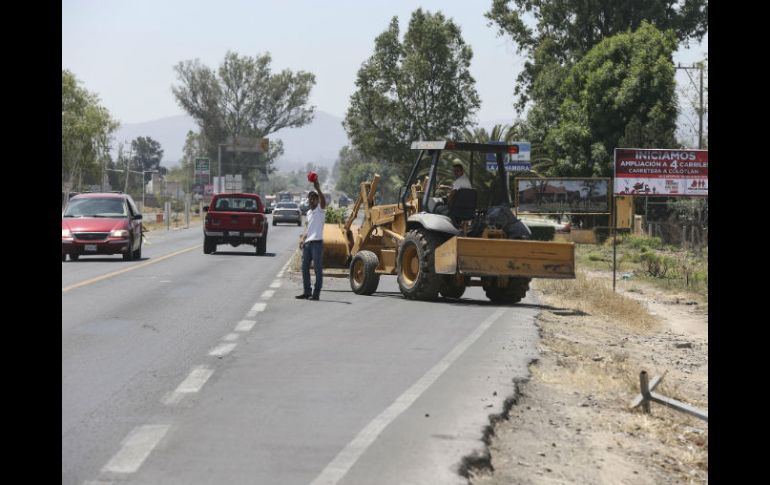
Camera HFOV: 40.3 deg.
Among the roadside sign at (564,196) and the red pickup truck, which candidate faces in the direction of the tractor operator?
the roadside sign

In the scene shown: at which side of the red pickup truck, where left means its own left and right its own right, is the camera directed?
back

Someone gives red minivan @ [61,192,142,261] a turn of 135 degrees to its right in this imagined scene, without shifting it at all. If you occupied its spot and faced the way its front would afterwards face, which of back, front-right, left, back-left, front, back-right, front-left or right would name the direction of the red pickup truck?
right

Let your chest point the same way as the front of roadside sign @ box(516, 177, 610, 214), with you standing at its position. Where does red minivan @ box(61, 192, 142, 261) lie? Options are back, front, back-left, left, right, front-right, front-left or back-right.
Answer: front-right

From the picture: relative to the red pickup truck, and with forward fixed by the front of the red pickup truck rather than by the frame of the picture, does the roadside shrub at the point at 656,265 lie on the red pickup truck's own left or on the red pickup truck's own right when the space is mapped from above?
on the red pickup truck's own right

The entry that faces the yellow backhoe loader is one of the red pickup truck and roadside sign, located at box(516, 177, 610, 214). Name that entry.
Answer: the roadside sign

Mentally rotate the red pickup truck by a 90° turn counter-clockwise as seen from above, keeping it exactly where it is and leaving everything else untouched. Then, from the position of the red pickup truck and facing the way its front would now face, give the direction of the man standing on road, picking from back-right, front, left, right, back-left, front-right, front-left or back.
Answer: left

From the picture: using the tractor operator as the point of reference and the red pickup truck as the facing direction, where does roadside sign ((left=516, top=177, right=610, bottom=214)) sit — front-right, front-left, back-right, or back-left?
front-right

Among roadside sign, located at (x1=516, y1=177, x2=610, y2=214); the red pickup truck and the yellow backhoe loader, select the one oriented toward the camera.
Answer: the roadside sign

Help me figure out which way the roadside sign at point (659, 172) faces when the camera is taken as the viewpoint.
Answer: facing the viewer

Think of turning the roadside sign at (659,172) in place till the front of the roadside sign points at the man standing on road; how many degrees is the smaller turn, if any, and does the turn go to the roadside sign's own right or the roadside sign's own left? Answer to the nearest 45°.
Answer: approximately 45° to the roadside sign's own right

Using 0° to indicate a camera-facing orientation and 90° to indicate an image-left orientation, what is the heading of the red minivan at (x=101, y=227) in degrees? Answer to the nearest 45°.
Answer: approximately 0°

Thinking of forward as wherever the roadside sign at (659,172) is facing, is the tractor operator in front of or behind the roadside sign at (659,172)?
in front

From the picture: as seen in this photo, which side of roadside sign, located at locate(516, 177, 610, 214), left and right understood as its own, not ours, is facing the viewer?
front
